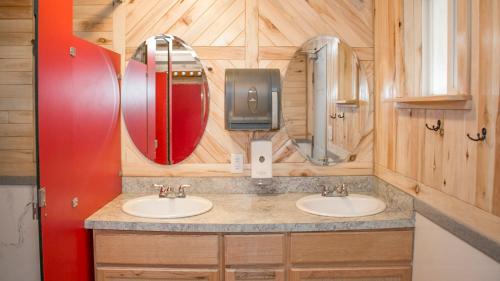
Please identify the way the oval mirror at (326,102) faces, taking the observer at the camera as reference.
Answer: facing the viewer

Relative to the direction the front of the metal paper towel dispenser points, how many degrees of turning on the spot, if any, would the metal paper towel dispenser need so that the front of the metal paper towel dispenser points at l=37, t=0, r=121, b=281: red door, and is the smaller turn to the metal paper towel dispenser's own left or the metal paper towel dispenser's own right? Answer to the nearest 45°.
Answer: approximately 45° to the metal paper towel dispenser's own right

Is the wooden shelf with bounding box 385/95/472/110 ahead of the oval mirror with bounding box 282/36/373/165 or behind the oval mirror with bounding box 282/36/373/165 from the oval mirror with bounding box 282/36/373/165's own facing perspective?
ahead

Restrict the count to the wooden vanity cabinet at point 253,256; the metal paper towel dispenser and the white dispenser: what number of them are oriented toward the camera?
3

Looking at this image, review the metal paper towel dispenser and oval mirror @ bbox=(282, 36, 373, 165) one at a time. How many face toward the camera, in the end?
2

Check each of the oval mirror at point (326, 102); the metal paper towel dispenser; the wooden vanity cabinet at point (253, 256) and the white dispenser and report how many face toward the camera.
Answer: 4

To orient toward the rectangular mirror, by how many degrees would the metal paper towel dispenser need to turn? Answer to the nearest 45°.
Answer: approximately 45° to its left

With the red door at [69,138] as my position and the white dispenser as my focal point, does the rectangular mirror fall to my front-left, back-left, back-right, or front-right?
front-right

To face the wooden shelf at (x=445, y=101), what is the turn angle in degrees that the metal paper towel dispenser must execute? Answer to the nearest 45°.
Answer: approximately 45° to its left

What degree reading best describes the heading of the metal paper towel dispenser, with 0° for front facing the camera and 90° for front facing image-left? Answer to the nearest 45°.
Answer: approximately 0°

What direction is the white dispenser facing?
toward the camera
